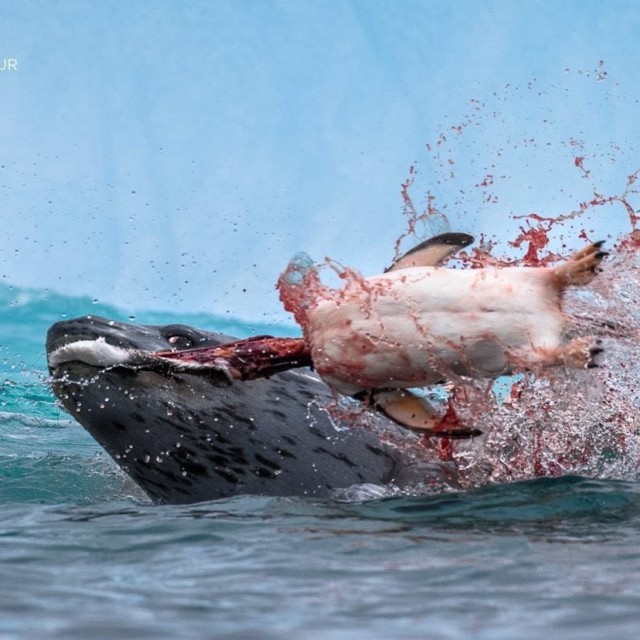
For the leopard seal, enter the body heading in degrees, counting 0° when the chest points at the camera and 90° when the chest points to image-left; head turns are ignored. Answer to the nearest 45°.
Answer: approximately 90°
